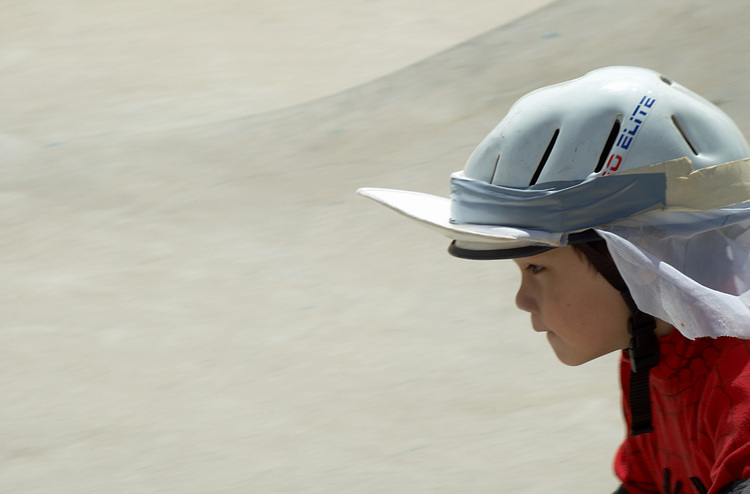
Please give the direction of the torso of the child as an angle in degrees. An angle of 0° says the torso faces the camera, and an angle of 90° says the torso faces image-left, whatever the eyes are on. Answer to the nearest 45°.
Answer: approximately 90°

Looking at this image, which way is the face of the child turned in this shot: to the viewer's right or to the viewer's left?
to the viewer's left
